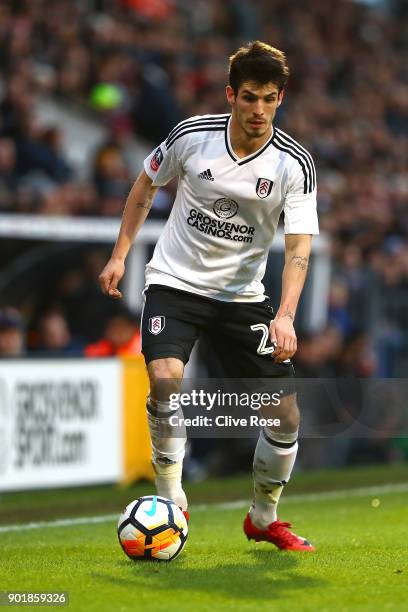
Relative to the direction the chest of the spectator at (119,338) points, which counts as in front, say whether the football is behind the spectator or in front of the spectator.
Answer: in front

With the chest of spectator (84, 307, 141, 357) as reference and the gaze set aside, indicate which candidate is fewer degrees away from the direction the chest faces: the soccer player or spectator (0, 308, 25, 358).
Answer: the soccer player

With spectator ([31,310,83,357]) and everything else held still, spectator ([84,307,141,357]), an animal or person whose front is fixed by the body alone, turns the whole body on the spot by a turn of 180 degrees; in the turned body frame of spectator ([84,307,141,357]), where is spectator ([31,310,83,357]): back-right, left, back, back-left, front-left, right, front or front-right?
left

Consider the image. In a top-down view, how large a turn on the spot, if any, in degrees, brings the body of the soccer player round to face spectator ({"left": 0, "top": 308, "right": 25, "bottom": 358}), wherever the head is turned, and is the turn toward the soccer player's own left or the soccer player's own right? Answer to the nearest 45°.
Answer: approximately 135° to the soccer player's own right

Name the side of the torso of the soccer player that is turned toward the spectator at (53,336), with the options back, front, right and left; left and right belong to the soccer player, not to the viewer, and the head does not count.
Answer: back

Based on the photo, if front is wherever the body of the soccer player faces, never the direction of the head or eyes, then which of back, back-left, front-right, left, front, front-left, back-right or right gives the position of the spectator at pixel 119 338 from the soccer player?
back

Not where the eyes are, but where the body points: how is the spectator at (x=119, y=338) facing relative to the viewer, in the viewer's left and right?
facing the viewer

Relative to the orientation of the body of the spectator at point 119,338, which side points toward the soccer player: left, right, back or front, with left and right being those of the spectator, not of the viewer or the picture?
front
